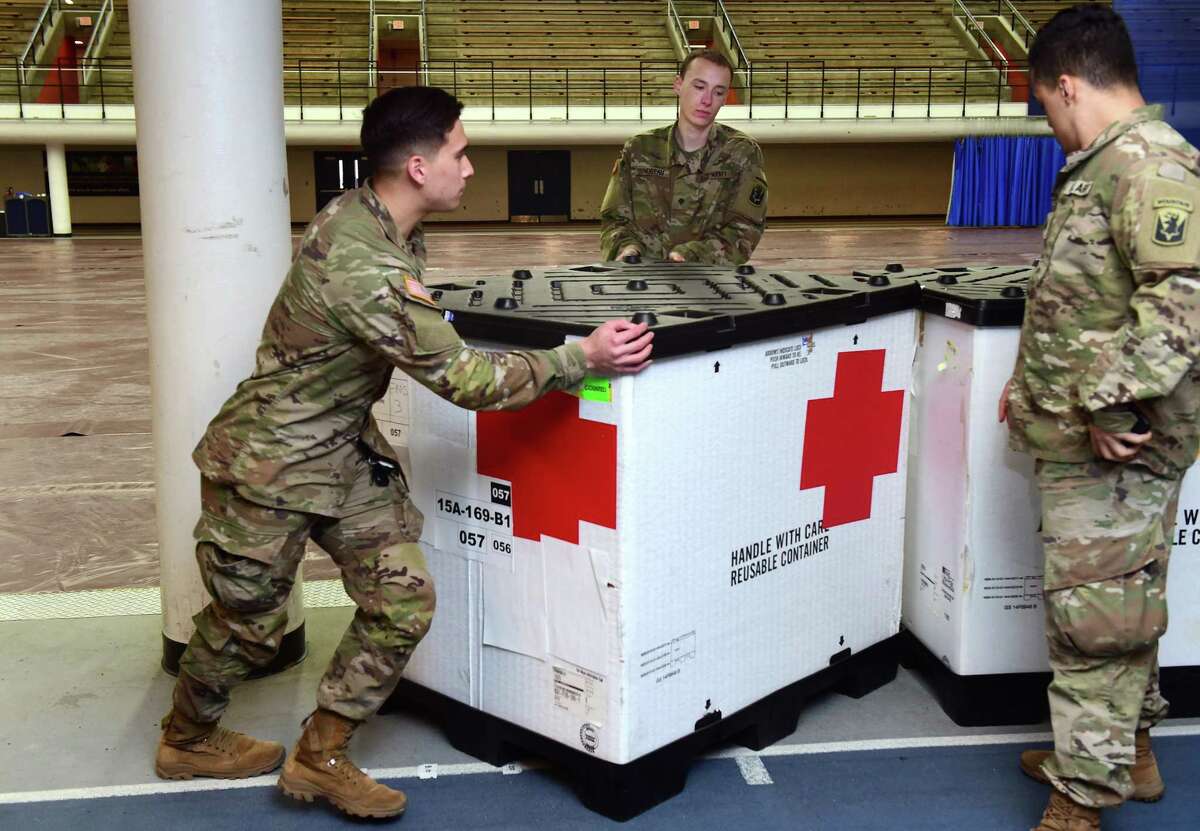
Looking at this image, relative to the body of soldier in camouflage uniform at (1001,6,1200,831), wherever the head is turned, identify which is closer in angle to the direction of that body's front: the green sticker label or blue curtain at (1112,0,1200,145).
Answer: the green sticker label

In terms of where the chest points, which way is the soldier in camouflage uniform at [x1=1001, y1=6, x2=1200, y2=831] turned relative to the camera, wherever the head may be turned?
to the viewer's left

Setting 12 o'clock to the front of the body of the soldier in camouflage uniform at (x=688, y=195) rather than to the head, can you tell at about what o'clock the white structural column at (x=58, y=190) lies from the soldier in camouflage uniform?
The white structural column is roughly at 5 o'clock from the soldier in camouflage uniform.

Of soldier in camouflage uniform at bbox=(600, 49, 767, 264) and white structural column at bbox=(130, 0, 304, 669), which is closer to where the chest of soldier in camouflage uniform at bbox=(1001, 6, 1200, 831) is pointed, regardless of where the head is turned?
the white structural column

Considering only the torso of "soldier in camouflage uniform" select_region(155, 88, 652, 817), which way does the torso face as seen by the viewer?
to the viewer's right

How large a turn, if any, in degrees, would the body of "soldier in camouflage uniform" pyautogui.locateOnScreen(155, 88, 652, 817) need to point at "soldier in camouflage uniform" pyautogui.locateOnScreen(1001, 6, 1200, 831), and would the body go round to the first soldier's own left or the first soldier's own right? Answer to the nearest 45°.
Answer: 0° — they already face them

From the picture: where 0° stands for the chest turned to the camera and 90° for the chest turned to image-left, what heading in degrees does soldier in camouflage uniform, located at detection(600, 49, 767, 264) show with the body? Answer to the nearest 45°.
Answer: approximately 0°

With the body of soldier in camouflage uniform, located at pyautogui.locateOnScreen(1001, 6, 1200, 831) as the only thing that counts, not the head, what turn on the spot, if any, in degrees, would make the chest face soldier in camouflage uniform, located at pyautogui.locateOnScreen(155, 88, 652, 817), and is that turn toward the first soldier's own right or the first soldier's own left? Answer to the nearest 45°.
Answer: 0° — they already face them

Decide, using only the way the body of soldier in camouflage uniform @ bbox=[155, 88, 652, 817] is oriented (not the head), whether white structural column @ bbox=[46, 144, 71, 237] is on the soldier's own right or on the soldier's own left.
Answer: on the soldier's own left

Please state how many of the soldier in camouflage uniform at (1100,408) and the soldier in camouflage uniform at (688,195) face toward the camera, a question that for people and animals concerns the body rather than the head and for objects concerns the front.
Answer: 1

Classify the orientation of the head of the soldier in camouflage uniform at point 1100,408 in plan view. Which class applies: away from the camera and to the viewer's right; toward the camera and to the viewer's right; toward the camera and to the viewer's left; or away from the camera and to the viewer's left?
away from the camera and to the viewer's left

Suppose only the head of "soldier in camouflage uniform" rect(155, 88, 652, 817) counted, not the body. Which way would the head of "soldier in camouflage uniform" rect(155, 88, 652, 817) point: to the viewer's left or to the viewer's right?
to the viewer's right

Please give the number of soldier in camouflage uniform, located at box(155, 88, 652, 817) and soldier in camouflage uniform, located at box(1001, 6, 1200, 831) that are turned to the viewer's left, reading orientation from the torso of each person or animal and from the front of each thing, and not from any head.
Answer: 1
